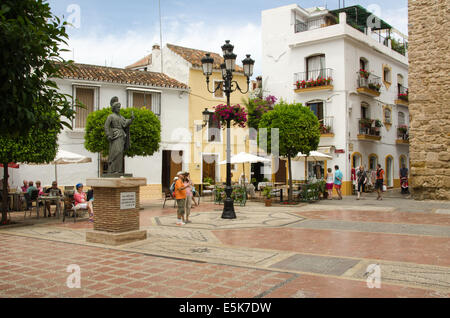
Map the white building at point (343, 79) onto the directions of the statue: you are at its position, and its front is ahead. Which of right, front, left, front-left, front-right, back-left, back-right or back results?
left

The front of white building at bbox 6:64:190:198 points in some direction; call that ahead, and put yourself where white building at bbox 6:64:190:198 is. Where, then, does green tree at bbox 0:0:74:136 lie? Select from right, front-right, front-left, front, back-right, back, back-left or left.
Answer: front

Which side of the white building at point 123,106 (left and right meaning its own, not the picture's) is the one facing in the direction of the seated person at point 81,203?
front

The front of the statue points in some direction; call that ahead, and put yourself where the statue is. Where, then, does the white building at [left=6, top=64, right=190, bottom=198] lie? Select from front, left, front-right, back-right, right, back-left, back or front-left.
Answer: back-left

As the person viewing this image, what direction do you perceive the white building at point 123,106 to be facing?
facing the viewer

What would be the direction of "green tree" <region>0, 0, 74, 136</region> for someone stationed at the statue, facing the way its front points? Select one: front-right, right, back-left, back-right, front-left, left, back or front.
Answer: front-right

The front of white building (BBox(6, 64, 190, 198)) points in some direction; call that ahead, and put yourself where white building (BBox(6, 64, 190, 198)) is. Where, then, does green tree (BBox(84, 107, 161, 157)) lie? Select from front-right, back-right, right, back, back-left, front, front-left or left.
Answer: front

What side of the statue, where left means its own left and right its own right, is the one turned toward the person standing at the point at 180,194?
left

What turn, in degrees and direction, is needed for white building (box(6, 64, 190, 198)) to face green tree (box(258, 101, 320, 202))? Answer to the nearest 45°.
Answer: approximately 45° to its left

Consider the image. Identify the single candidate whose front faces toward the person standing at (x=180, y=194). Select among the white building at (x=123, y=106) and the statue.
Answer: the white building

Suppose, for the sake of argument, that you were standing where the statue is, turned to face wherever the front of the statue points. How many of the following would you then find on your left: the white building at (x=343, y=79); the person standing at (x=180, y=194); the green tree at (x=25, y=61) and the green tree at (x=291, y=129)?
3

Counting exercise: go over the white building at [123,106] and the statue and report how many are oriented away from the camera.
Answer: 0
